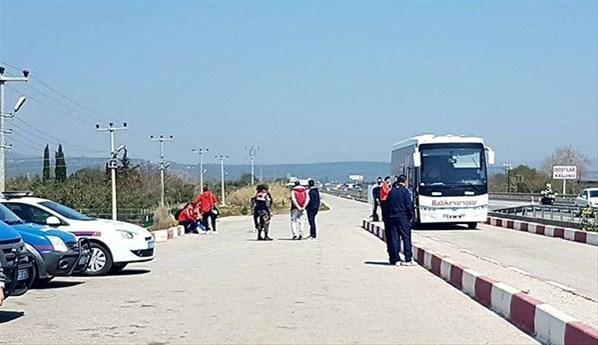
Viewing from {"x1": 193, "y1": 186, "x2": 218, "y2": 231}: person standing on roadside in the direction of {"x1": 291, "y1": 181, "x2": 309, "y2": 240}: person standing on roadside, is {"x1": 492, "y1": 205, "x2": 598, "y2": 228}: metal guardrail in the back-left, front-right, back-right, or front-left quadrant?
front-left

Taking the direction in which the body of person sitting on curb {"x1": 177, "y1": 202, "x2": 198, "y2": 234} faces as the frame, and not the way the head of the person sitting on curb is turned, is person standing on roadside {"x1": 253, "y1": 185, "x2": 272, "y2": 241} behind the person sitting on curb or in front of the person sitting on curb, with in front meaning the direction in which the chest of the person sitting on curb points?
in front

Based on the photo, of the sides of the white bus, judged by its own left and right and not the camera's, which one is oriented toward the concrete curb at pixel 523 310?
front

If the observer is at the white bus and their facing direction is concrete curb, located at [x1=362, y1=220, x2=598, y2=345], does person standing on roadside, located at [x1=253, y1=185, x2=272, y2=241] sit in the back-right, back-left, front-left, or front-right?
front-right

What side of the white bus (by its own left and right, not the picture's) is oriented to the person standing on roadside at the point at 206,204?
right

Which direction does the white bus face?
toward the camera

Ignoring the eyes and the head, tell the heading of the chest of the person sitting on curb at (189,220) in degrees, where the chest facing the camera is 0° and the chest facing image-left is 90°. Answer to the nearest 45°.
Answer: approximately 315°

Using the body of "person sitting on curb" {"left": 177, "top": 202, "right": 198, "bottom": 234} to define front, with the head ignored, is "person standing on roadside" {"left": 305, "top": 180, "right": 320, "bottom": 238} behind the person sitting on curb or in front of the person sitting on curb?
in front

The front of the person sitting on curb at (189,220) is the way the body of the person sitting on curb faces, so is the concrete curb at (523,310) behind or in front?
in front

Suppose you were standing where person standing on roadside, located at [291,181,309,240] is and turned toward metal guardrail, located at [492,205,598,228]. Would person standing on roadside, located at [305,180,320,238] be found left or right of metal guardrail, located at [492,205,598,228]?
left

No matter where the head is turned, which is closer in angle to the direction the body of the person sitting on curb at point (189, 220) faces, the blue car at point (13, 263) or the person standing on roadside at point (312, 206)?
the person standing on roadside

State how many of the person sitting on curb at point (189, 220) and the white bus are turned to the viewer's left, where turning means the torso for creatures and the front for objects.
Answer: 0

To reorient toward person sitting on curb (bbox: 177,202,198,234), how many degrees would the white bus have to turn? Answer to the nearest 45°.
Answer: approximately 90° to its right

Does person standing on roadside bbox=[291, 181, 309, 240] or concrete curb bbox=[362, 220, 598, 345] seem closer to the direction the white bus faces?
the concrete curb

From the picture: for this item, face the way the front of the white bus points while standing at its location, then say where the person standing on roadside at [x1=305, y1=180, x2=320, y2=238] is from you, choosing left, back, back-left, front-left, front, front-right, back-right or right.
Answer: front-right

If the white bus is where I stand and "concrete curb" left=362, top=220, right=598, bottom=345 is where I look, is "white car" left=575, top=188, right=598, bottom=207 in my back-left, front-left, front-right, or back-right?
back-left
